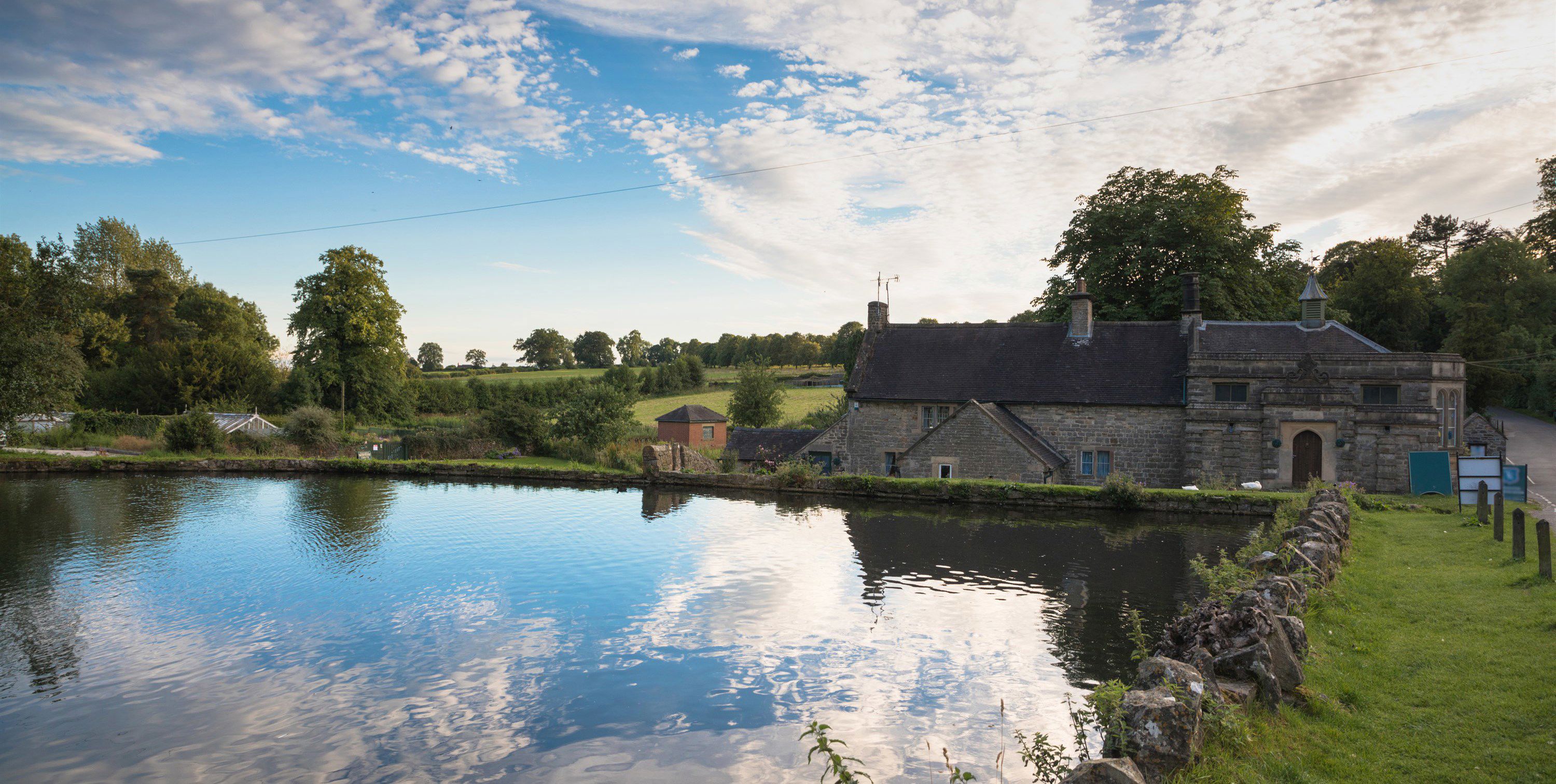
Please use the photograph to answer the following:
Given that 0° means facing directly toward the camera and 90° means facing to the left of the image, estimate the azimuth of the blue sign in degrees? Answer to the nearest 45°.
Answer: approximately 0°

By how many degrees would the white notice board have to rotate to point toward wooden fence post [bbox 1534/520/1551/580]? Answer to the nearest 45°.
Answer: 0° — it already faces it

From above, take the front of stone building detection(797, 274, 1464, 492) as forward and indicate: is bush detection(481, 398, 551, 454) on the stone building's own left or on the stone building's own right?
on the stone building's own right

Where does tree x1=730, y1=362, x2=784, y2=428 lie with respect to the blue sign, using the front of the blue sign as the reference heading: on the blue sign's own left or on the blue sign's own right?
on the blue sign's own right

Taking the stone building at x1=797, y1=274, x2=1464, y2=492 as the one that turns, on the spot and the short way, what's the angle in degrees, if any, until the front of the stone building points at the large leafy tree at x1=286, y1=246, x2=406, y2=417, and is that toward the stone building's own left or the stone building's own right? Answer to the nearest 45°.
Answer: approximately 90° to the stone building's own right

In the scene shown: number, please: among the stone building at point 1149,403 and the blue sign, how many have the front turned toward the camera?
2

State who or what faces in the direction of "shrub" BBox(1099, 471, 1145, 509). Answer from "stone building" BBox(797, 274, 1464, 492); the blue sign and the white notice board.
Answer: the stone building

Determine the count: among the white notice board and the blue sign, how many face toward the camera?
2

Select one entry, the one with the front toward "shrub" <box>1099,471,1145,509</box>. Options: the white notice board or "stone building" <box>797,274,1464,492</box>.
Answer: the stone building

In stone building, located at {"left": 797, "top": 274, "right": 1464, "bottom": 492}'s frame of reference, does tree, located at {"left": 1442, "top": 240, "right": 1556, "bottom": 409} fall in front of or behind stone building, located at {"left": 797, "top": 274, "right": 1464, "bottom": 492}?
behind

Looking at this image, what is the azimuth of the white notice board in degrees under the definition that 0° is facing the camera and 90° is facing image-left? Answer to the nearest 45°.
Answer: approximately 0°
